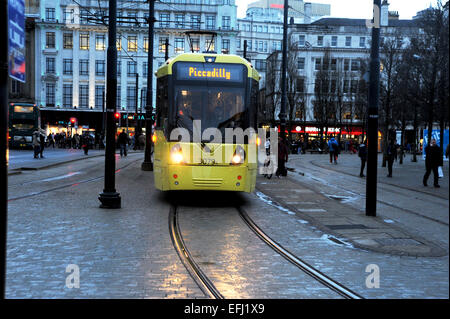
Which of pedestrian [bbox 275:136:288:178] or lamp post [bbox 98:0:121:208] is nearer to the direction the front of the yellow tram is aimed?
the lamp post

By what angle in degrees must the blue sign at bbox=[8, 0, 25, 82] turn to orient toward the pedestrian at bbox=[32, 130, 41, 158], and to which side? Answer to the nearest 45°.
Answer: approximately 135° to its left

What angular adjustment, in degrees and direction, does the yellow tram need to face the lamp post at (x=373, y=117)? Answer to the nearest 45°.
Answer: approximately 90° to its left

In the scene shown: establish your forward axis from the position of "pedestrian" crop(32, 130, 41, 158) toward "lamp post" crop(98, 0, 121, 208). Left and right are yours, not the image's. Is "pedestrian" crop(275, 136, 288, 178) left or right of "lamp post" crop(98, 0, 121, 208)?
left

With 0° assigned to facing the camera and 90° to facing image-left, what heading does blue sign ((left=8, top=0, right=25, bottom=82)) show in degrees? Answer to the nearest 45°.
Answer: approximately 315°

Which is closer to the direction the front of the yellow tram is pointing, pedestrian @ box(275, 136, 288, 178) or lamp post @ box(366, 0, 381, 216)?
the lamp post

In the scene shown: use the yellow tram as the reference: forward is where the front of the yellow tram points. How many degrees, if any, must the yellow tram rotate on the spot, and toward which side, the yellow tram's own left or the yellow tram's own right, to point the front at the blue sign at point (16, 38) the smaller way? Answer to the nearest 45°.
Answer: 0° — it already faces it

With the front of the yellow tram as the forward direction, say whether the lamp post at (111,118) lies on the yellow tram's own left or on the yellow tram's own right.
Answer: on the yellow tram's own right

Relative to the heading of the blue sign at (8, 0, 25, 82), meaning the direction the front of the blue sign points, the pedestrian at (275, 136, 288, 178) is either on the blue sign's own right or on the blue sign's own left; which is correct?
on the blue sign's own left

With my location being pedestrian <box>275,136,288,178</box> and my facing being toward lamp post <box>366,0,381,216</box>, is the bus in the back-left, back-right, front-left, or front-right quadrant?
back-right

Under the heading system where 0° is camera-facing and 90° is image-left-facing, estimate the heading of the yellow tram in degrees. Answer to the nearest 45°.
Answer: approximately 0°
